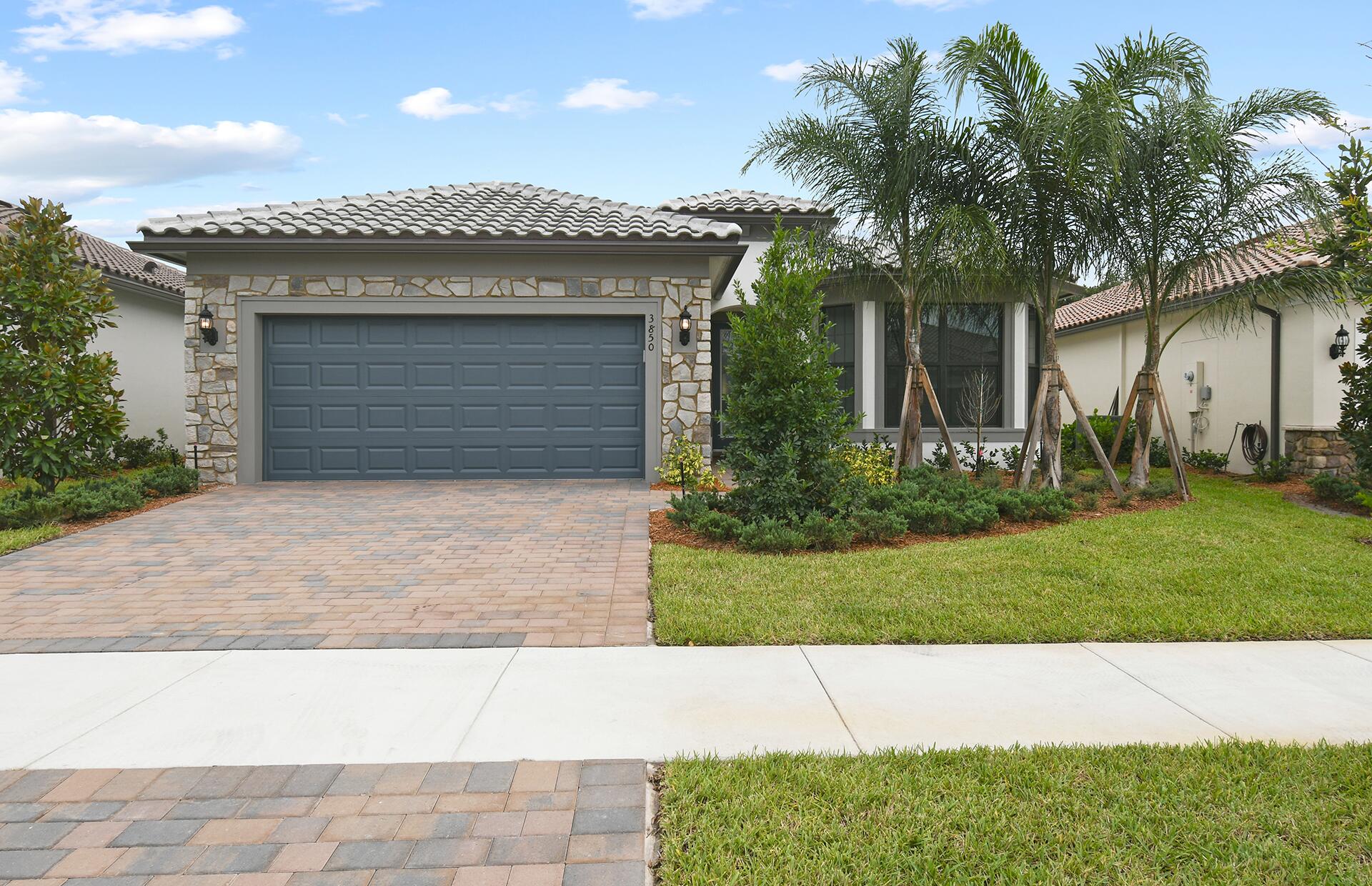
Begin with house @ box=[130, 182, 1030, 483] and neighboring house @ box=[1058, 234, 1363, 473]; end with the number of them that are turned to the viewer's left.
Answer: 0

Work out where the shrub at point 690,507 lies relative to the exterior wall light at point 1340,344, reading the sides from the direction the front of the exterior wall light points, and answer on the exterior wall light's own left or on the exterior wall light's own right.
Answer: on the exterior wall light's own right

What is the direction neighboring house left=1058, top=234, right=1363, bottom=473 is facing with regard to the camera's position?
facing the viewer and to the right of the viewer

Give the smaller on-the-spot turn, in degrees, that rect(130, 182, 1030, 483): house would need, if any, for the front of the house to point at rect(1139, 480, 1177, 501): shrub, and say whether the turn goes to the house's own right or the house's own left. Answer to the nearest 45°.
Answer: approximately 90° to the house's own left

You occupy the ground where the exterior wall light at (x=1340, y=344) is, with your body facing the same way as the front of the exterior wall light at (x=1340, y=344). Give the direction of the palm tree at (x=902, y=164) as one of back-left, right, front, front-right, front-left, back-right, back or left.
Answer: right

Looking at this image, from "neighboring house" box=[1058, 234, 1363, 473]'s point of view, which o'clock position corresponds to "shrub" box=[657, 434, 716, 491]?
The shrub is roughly at 3 o'clock from the neighboring house.

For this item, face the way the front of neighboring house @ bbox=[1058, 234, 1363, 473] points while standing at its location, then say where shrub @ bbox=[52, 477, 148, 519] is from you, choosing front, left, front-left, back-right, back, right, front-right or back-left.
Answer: right

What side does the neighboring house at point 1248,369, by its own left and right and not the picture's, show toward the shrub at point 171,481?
right

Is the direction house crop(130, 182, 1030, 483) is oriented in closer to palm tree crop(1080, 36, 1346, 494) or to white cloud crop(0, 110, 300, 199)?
the palm tree

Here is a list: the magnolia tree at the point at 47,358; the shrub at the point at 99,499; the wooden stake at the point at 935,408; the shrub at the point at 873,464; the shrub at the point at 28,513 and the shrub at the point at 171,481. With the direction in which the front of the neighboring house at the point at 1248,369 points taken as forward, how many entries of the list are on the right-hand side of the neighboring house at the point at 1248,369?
6

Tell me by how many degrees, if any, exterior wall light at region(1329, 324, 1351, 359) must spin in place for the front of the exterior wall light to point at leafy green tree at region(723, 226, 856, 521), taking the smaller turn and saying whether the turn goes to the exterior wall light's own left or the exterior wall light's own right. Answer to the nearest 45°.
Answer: approximately 90° to the exterior wall light's own right

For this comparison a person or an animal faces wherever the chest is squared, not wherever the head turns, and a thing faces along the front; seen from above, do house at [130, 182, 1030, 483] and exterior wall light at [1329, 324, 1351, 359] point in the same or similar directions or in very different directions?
same or similar directions

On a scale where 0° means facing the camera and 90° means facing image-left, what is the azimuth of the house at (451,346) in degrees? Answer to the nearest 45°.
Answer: approximately 0°

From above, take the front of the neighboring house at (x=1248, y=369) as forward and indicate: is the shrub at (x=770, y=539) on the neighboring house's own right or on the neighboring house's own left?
on the neighboring house's own right

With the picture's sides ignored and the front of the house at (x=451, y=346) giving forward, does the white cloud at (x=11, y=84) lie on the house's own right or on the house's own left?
on the house's own right

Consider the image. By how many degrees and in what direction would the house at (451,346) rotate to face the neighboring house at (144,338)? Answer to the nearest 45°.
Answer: approximately 135° to its right

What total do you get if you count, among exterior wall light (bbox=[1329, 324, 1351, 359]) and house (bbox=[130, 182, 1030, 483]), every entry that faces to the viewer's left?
0

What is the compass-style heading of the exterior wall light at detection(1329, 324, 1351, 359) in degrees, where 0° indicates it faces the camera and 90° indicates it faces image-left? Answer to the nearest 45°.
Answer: approximately 315°

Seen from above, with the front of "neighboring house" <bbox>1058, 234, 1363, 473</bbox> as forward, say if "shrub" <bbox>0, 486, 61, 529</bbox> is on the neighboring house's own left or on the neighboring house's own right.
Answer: on the neighboring house's own right
